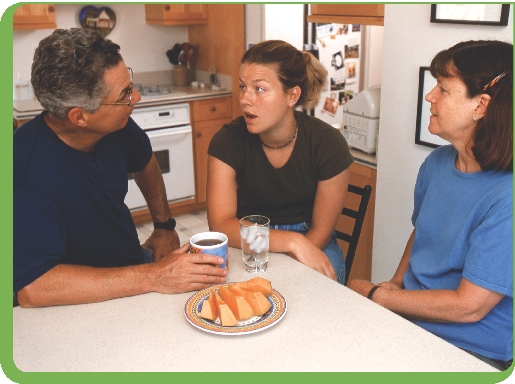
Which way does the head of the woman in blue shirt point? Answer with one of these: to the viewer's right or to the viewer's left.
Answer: to the viewer's left

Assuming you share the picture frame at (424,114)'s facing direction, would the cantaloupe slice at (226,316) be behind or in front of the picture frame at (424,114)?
in front

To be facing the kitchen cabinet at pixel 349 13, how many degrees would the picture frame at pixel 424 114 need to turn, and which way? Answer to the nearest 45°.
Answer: approximately 90° to its right

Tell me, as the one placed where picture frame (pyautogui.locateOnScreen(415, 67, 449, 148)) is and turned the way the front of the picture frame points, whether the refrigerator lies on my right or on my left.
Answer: on my right

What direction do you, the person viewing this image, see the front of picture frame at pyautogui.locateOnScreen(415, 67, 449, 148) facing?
facing the viewer and to the left of the viewer

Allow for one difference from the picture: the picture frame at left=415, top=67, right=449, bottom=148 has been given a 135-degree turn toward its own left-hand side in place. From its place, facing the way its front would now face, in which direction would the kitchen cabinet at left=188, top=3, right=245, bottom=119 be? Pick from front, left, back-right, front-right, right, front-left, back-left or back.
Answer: back-left

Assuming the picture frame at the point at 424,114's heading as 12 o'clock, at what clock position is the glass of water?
The glass of water is roughly at 11 o'clock from the picture frame.

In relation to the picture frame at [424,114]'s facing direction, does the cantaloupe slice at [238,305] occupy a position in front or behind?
in front

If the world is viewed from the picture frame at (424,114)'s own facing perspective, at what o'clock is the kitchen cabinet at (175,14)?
The kitchen cabinet is roughly at 3 o'clock from the picture frame.
